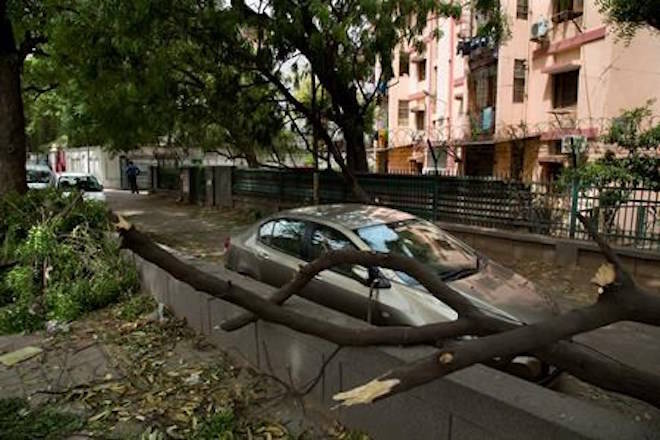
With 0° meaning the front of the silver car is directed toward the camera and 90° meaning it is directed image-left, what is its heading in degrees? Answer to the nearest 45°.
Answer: approximately 315°

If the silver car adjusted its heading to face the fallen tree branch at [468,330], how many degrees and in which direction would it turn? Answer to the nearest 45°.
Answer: approximately 45° to its right

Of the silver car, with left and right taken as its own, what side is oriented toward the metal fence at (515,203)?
left

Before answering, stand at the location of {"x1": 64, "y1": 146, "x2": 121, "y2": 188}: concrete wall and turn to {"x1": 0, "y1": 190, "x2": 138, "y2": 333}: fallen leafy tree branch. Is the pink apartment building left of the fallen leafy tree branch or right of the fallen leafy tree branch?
left

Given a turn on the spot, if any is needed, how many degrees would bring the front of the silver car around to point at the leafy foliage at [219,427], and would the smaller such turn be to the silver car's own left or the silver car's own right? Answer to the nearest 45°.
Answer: approximately 90° to the silver car's own right

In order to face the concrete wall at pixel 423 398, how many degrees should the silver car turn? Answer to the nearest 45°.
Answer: approximately 45° to its right

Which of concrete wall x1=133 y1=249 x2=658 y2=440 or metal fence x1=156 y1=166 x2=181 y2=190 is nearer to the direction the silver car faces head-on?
the concrete wall

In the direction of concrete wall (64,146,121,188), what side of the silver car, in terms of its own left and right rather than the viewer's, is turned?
back

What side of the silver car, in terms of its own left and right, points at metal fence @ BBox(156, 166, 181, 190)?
back

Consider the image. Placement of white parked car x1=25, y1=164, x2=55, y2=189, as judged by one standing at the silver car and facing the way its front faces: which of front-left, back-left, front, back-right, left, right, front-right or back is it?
back

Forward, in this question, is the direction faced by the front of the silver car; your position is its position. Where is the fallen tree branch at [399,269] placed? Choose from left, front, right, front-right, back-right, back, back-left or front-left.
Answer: front-right

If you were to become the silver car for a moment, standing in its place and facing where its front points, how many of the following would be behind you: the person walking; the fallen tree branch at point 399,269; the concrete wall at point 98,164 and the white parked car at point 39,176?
3

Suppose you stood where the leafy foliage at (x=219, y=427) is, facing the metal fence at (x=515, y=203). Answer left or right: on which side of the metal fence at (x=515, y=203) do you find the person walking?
left

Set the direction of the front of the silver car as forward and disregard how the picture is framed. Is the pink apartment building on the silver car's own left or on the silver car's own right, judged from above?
on the silver car's own left

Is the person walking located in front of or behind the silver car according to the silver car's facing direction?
behind

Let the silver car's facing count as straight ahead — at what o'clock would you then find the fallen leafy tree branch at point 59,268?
The fallen leafy tree branch is roughly at 5 o'clock from the silver car.
